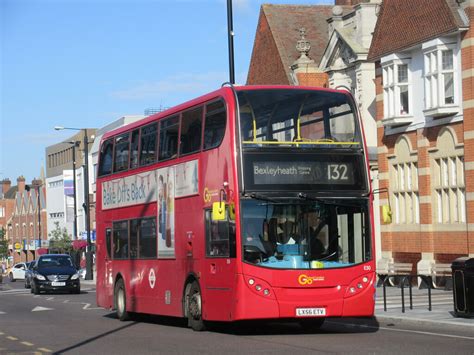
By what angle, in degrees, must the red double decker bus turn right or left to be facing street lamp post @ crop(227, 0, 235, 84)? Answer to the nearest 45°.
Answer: approximately 135° to its left

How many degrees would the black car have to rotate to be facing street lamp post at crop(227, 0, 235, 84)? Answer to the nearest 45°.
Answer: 0° — it already faces it

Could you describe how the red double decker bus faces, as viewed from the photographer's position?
facing the viewer and to the right of the viewer

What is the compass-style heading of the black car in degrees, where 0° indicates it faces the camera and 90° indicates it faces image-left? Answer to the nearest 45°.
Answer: approximately 0°

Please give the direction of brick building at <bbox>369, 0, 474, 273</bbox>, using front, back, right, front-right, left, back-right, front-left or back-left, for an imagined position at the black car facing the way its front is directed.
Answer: front-left

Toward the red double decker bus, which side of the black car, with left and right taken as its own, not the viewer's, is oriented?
front

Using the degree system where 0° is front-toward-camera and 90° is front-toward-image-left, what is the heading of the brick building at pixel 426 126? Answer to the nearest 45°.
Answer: approximately 45°

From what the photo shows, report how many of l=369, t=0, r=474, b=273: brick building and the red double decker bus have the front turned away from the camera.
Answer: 0

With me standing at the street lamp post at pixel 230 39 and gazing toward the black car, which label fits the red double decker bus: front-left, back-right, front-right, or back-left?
back-left

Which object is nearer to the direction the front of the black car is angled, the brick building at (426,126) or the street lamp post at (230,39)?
the street lamp post

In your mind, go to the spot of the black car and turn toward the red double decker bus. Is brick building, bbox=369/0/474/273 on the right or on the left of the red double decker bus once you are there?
left

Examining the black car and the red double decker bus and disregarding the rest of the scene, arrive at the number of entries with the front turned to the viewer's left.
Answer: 0

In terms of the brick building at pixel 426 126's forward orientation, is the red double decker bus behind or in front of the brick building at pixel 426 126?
in front
